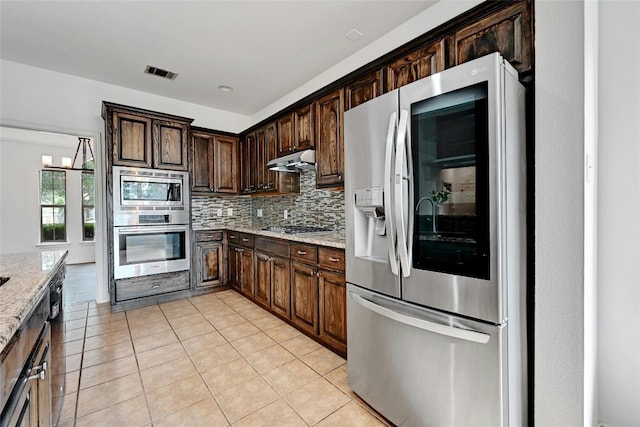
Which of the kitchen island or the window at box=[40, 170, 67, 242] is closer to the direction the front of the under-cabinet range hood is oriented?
the kitchen island

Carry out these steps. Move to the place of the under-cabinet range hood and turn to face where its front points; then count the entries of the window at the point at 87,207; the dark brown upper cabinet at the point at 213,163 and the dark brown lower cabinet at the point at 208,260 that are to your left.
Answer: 0

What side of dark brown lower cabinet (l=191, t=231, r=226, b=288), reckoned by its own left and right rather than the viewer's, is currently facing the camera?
front

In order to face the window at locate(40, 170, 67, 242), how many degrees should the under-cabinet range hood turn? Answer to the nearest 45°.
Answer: approximately 90° to its right

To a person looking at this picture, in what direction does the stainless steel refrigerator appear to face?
facing the viewer and to the left of the viewer

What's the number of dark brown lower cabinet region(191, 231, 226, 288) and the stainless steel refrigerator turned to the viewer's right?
0

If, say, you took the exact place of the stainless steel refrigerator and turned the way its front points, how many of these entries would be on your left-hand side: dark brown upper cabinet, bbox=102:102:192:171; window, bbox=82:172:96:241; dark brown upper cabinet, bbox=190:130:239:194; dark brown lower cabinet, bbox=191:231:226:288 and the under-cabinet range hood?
0

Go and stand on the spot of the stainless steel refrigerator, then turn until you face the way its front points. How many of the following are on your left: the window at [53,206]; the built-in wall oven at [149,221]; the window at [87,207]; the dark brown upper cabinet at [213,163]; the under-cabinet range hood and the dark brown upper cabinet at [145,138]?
0

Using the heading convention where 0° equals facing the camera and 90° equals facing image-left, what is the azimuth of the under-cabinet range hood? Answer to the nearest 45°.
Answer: approximately 45°

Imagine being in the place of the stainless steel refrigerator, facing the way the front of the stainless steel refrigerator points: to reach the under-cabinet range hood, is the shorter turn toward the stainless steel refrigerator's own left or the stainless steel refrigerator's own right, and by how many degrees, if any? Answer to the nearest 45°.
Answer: approximately 90° to the stainless steel refrigerator's own right

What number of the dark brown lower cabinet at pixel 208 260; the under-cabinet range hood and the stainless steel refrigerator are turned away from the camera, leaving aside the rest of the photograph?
0

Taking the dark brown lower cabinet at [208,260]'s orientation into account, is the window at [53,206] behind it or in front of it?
behind

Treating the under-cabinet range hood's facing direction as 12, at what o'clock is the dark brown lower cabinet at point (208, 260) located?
The dark brown lower cabinet is roughly at 3 o'clock from the under-cabinet range hood.

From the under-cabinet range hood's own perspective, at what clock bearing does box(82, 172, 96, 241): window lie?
The window is roughly at 3 o'clock from the under-cabinet range hood.

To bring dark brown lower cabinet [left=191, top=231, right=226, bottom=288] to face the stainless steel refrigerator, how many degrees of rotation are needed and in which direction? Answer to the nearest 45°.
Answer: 0° — it already faces it

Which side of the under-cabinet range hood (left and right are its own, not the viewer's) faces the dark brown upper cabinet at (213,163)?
right

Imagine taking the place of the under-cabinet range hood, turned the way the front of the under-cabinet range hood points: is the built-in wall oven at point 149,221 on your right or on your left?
on your right

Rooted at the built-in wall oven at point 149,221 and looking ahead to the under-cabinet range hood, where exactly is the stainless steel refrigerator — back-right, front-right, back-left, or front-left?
front-right
